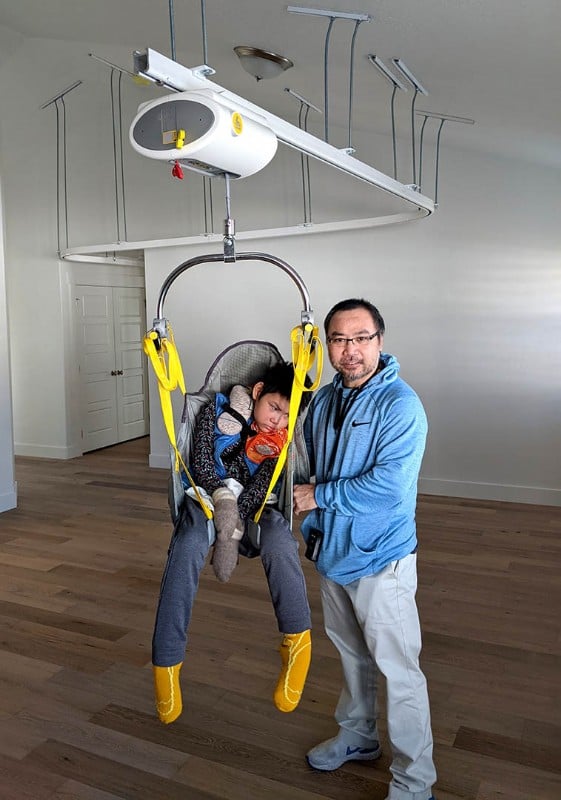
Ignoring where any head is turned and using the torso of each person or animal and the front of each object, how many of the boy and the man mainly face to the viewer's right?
0

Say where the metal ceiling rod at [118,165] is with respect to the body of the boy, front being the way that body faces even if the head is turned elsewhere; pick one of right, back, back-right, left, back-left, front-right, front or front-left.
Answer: back

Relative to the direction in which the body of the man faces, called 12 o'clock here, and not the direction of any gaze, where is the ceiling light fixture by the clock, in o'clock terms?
The ceiling light fixture is roughly at 4 o'clock from the man.

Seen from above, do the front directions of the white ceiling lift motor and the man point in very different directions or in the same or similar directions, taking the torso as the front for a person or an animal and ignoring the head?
same or similar directions

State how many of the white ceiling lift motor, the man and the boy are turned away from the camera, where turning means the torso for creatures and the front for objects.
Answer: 0

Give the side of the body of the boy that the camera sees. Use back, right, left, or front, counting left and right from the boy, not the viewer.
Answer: front

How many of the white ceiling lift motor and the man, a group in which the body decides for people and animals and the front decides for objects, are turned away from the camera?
0

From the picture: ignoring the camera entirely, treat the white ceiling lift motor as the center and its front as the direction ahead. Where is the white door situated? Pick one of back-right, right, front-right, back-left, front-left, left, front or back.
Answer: back-right

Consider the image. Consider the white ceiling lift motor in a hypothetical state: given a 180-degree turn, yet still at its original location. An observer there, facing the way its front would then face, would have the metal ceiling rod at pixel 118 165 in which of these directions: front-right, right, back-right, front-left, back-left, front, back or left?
front-left

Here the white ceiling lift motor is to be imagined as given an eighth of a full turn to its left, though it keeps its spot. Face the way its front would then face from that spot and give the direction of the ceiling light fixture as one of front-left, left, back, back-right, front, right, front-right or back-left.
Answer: back

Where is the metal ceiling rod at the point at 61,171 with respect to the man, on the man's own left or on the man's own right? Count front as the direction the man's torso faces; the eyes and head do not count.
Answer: on the man's own right

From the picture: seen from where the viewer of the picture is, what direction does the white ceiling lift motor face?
facing the viewer and to the left of the viewer
